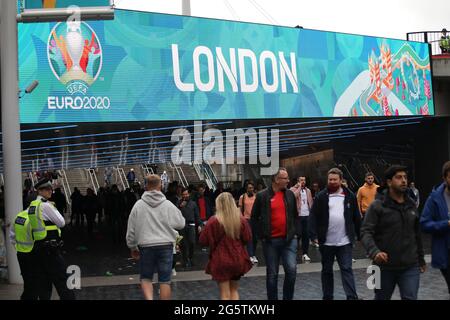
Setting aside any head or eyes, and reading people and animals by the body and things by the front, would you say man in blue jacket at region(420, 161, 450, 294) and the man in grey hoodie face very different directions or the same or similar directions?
very different directions

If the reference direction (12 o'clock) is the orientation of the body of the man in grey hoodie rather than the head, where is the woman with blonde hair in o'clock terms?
The woman with blonde hair is roughly at 4 o'clock from the man in grey hoodie.

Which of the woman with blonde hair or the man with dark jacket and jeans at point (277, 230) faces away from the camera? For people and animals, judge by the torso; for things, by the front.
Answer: the woman with blonde hair

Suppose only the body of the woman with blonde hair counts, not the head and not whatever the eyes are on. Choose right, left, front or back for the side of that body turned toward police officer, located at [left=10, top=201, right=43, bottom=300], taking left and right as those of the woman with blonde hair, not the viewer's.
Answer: left

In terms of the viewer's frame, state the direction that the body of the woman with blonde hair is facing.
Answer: away from the camera

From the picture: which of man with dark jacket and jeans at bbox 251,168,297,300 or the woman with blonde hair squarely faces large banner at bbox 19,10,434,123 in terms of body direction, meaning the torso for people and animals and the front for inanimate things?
the woman with blonde hair

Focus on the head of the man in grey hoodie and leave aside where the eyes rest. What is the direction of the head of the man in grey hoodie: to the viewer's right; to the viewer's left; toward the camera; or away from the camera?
away from the camera

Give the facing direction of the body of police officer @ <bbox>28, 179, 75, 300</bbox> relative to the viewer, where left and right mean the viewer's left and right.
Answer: facing away from the viewer and to the right of the viewer

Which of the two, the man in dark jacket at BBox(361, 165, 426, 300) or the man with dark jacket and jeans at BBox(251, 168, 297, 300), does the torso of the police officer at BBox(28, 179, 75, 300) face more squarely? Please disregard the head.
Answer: the man with dark jacket and jeans

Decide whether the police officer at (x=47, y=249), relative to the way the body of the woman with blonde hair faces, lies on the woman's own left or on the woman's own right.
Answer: on the woman's own left
